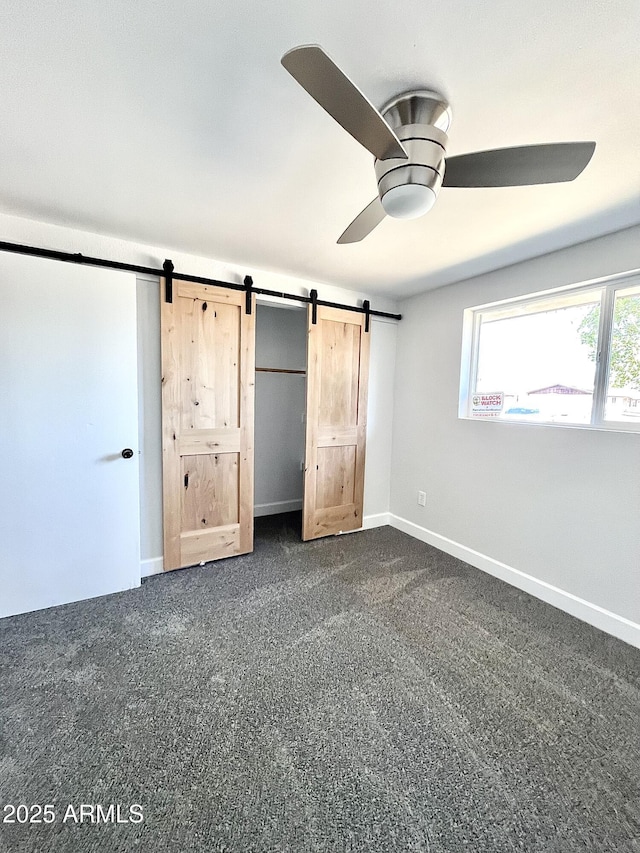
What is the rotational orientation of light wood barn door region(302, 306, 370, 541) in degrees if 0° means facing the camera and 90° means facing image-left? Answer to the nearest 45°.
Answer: approximately 315°

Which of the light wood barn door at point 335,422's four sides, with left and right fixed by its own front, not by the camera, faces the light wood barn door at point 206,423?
right

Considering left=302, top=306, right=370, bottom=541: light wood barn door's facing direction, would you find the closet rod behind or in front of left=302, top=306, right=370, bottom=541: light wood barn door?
behind
